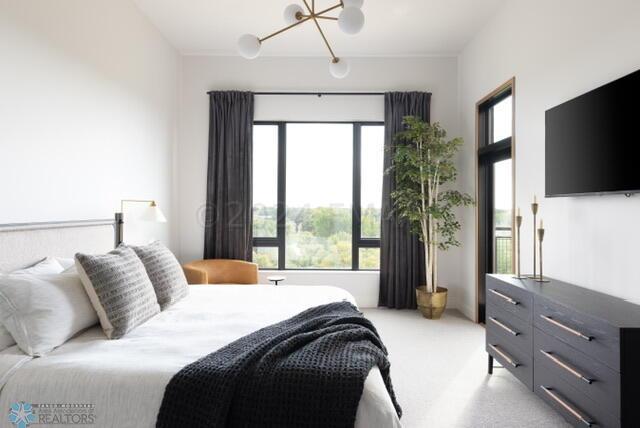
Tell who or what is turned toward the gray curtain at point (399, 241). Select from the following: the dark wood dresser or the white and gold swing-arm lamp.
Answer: the white and gold swing-arm lamp

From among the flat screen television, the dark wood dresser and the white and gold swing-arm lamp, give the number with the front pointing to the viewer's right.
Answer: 1

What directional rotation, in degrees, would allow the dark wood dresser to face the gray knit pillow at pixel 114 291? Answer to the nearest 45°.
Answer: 0° — it already faces it

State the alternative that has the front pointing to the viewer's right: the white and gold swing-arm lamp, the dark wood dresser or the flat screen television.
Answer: the white and gold swing-arm lamp

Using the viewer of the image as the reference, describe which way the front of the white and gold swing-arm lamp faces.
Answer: facing to the right of the viewer

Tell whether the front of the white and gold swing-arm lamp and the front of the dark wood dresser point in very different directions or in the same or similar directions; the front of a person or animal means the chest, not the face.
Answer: very different directions

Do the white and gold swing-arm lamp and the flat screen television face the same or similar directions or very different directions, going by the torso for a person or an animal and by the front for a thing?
very different directions

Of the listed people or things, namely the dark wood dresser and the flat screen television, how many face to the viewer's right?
0

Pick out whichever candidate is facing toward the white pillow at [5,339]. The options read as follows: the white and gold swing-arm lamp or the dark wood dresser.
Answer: the dark wood dresser

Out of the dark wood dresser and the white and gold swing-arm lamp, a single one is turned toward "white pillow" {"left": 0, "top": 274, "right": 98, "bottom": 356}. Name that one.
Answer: the dark wood dresser

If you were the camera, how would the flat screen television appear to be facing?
facing the viewer and to the left of the viewer

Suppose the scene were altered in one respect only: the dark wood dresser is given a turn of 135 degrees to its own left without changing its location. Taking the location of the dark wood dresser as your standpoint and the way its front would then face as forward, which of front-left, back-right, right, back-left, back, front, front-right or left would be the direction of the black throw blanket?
back-right

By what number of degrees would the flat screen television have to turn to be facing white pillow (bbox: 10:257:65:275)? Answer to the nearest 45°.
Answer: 0° — it already faces it

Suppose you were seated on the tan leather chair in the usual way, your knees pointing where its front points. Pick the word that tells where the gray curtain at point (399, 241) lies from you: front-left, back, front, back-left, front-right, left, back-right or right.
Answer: front-left

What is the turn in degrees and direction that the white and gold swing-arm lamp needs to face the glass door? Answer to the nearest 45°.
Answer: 0° — it already faces it

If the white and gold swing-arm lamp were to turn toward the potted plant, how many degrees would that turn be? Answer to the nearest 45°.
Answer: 0° — it already faces it

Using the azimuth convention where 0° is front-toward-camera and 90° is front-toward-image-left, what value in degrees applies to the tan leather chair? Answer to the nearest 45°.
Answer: approximately 315°
